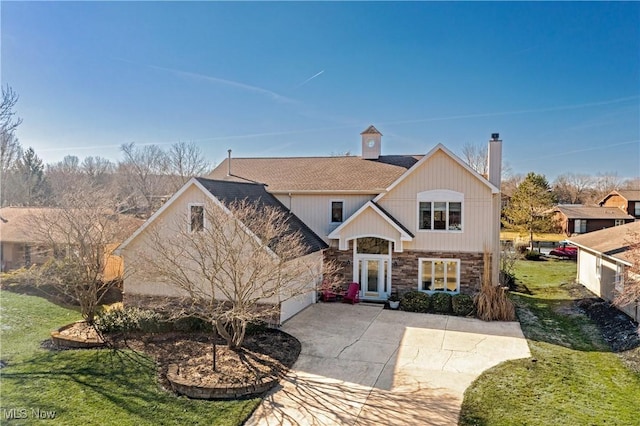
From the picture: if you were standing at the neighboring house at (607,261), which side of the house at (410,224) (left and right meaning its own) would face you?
left

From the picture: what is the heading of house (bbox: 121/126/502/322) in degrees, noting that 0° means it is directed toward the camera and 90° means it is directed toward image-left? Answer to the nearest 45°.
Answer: approximately 0°

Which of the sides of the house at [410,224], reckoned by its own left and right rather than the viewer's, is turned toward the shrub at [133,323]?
right

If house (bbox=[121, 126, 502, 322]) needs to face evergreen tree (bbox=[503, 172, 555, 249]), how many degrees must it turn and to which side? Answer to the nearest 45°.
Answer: approximately 135° to its left

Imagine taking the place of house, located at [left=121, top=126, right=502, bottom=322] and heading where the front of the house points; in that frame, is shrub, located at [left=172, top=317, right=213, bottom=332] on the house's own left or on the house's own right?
on the house's own right

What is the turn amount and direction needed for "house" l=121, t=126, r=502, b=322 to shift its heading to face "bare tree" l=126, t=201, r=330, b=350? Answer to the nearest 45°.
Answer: approximately 45° to its right

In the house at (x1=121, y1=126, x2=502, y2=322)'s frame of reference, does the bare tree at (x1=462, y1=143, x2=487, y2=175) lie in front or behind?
behind

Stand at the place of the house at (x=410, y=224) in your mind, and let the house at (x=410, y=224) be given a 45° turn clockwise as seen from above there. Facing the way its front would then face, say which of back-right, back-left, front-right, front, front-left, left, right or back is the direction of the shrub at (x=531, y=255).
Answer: back

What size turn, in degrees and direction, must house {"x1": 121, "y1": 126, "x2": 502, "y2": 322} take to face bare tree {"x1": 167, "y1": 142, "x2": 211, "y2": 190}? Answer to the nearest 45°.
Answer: approximately 135° to its right

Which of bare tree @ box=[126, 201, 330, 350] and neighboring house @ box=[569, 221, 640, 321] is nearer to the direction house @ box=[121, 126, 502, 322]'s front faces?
the bare tree

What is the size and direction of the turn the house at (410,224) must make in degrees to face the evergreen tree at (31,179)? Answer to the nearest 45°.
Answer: approximately 135° to its right
